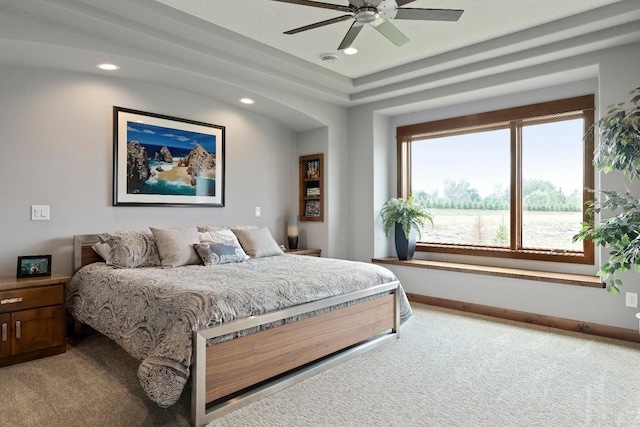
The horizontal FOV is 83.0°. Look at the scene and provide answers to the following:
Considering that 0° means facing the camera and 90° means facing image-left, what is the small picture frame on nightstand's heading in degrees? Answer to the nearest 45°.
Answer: approximately 0°

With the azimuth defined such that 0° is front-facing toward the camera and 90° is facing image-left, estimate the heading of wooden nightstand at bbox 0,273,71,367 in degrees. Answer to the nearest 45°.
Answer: approximately 315°

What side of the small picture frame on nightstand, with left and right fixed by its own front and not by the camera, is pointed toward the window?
left

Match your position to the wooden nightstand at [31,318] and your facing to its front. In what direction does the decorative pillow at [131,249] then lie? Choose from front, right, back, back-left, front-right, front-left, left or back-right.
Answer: front-left

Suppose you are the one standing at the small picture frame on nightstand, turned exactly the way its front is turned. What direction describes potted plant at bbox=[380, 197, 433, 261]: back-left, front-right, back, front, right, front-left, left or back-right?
left

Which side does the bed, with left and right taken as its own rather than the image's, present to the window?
left

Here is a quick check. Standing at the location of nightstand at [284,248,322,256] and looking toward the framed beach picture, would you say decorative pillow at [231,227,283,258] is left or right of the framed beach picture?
left

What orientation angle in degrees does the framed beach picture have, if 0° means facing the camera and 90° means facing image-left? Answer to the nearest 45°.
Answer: approximately 315°
